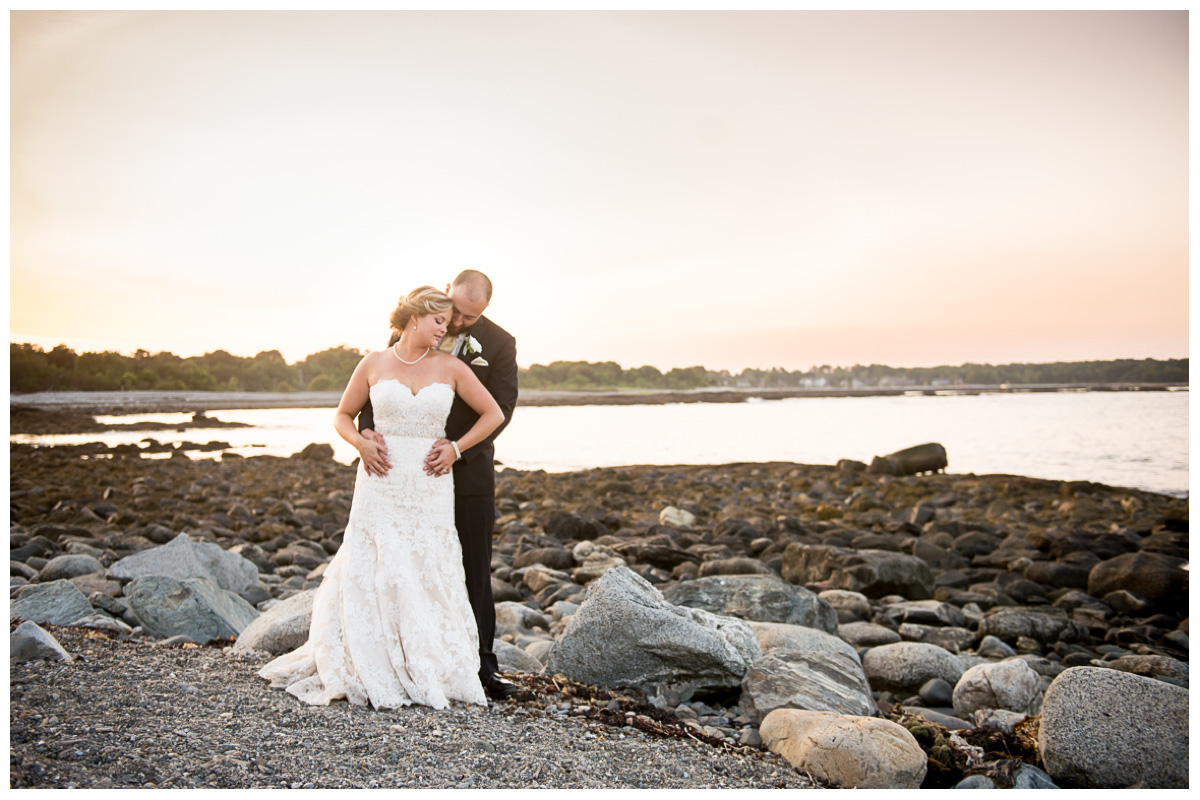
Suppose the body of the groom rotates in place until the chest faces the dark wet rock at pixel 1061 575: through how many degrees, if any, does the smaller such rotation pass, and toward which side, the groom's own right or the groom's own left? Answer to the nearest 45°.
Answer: approximately 135° to the groom's own left

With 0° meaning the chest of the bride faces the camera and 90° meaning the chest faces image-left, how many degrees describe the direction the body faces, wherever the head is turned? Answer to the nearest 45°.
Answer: approximately 0°

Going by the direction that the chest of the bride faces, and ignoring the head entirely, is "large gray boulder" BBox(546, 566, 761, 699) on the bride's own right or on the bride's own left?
on the bride's own left

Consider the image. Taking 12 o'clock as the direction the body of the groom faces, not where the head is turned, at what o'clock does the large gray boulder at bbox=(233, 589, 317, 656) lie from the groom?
The large gray boulder is roughly at 4 o'clock from the groom.

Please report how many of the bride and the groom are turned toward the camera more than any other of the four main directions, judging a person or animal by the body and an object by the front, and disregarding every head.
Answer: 2

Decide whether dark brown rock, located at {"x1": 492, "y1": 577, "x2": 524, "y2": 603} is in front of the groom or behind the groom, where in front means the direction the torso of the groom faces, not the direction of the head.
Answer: behind

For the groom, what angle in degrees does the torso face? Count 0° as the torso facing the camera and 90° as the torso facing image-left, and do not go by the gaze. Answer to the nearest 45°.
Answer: approximately 0°

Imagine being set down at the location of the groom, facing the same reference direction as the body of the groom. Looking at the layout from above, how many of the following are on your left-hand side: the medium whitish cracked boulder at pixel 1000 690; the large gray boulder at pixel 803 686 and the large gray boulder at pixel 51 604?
2

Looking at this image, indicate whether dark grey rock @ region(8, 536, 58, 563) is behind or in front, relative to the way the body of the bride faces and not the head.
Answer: behind

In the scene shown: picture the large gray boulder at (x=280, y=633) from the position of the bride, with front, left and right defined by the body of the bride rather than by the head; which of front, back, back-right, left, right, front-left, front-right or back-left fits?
back-right

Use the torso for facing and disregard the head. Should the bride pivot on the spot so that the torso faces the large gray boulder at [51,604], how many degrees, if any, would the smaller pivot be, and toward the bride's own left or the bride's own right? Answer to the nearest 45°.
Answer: approximately 135° to the bride's own right

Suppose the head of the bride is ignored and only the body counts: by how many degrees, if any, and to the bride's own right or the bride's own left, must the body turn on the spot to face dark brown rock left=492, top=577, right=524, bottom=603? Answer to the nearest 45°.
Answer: approximately 180°
